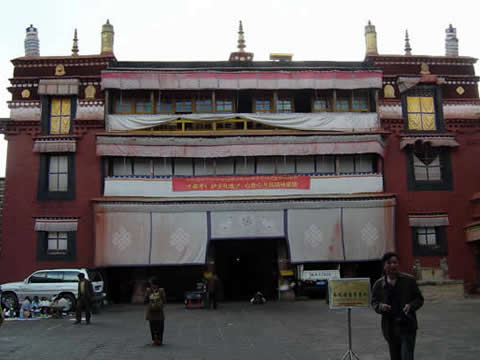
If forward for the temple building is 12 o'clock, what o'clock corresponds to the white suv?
The white suv is roughly at 2 o'clock from the temple building.

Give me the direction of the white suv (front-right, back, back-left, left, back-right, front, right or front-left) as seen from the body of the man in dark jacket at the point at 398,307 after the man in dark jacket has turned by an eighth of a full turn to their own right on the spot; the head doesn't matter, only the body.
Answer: right

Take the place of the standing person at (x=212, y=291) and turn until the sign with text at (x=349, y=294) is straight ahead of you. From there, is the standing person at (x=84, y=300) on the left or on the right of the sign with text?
right

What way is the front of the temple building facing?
toward the camera

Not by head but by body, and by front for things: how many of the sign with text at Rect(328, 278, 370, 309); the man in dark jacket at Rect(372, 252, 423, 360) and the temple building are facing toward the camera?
3

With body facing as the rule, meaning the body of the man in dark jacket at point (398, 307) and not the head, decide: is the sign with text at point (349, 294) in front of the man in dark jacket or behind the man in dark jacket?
behind

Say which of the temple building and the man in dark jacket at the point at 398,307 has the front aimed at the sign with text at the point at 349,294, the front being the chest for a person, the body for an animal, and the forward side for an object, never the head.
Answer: the temple building

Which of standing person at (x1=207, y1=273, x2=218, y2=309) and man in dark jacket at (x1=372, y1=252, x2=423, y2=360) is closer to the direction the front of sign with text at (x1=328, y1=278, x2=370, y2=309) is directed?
the man in dark jacket

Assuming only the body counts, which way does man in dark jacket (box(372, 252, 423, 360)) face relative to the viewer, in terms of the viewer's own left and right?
facing the viewer

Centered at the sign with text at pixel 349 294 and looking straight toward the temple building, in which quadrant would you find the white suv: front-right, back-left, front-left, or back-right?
front-left

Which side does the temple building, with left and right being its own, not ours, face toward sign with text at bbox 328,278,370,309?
front

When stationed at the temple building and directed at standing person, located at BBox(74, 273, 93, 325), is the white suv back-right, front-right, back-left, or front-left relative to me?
front-right
